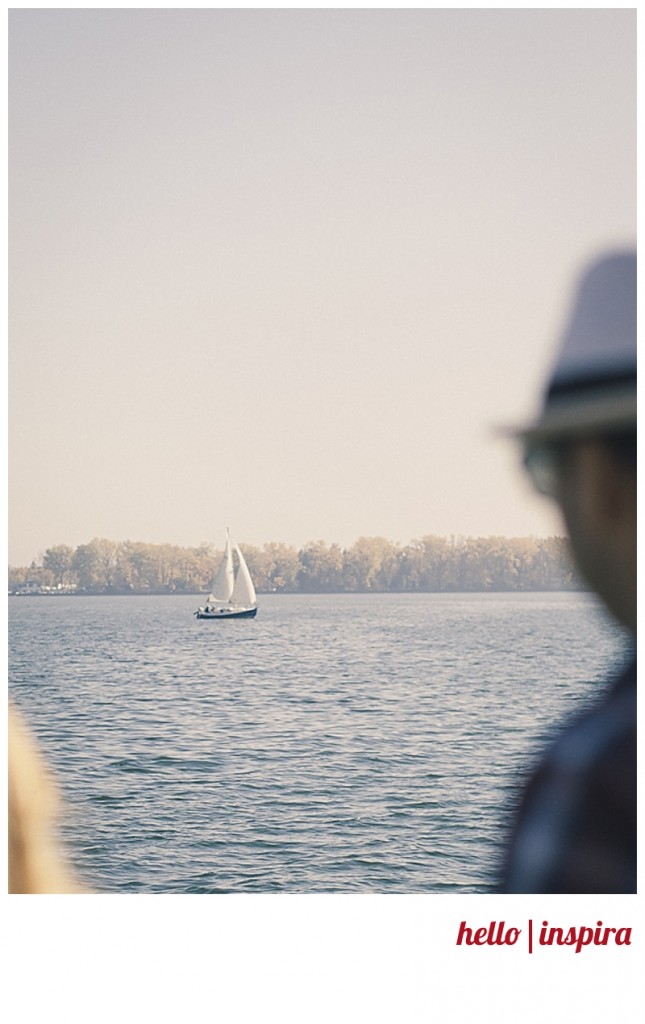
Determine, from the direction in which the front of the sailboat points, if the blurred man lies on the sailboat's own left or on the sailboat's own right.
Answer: on the sailboat's own right

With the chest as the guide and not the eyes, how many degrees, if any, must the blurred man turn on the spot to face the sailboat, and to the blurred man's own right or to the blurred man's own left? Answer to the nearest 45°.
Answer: approximately 45° to the blurred man's own right

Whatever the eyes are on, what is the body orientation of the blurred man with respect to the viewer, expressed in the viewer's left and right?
facing away from the viewer and to the left of the viewer

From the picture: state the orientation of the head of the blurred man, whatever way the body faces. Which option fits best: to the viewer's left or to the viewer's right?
to the viewer's left
